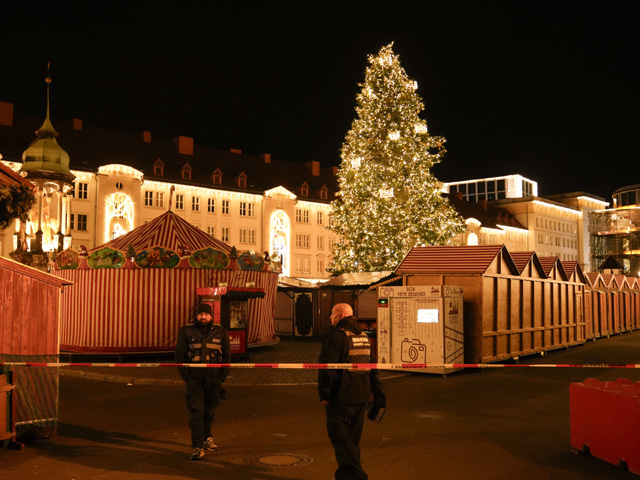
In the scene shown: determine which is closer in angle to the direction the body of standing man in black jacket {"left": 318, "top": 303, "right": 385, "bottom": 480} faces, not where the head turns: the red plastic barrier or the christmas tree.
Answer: the christmas tree

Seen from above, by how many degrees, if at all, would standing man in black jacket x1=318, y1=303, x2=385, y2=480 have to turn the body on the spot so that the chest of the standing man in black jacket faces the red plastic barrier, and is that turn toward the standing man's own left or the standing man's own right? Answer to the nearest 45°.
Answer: approximately 90° to the standing man's own right

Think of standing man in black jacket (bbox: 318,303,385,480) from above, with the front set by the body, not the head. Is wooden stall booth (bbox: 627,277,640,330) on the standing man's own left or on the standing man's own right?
on the standing man's own right

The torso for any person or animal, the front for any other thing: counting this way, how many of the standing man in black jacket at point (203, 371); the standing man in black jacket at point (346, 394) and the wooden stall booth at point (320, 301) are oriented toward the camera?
2

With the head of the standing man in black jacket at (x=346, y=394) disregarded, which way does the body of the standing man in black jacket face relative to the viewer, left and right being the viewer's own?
facing away from the viewer and to the left of the viewer
